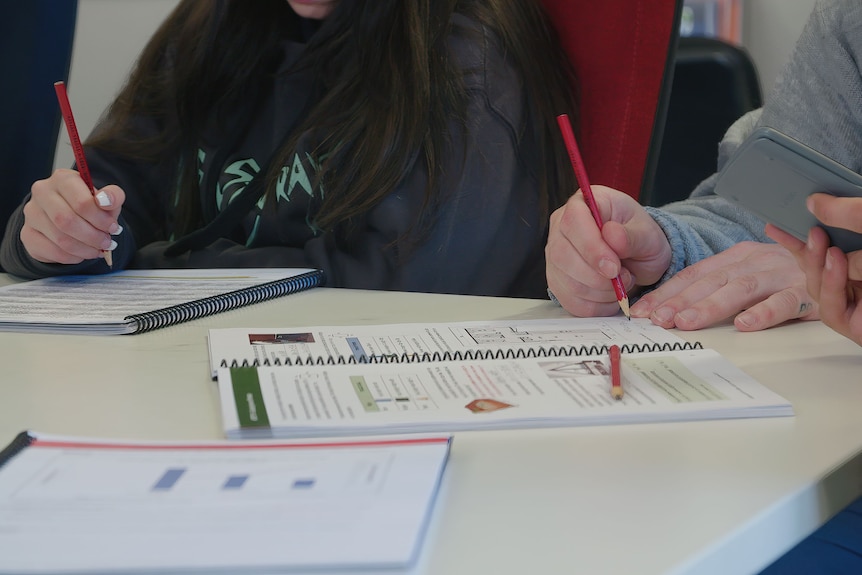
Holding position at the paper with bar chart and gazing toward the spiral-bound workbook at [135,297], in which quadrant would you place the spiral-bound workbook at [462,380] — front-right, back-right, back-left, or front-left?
front-right

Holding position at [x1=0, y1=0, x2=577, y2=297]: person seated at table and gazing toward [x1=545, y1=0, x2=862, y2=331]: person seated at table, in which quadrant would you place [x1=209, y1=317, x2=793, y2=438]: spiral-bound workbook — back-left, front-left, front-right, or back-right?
front-right

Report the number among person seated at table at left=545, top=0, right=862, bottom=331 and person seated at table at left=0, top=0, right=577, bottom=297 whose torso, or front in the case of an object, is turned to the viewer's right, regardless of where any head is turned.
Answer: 0

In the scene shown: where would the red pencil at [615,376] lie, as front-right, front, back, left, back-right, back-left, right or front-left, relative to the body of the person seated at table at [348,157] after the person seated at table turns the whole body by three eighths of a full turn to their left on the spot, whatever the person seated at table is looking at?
right

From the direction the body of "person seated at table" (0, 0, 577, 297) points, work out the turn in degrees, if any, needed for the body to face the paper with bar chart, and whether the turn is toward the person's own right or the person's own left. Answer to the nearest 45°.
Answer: approximately 45° to the person's own left

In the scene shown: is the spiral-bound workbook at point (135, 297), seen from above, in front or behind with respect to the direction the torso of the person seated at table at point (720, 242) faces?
in front

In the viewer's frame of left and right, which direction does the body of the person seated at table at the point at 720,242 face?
facing the viewer and to the left of the viewer

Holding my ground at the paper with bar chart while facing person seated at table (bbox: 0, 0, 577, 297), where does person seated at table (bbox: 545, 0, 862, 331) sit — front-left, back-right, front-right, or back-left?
front-right
